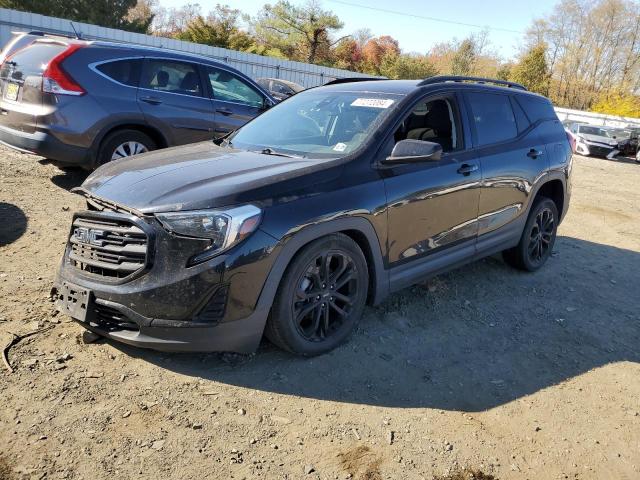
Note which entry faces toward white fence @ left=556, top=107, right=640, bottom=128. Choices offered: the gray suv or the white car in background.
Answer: the gray suv

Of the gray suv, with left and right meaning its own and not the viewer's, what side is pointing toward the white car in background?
front

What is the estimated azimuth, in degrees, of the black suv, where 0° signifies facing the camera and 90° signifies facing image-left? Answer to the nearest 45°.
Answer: approximately 45°

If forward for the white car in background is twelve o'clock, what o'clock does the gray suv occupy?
The gray suv is roughly at 2 o'clock from the white car in background.

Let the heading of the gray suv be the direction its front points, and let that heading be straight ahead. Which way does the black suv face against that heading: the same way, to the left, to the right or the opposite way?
the opposite way

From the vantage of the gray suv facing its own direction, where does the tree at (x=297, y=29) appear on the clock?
The tree is roughly at 11 o'clock from the gray suv.

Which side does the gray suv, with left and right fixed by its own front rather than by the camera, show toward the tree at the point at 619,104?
front

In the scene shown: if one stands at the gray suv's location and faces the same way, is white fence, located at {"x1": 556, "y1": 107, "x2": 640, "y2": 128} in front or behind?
in front

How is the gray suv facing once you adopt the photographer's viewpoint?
facing away from the viewer and to the right of the viewer

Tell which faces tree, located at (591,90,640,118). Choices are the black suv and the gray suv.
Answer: the gray suv
